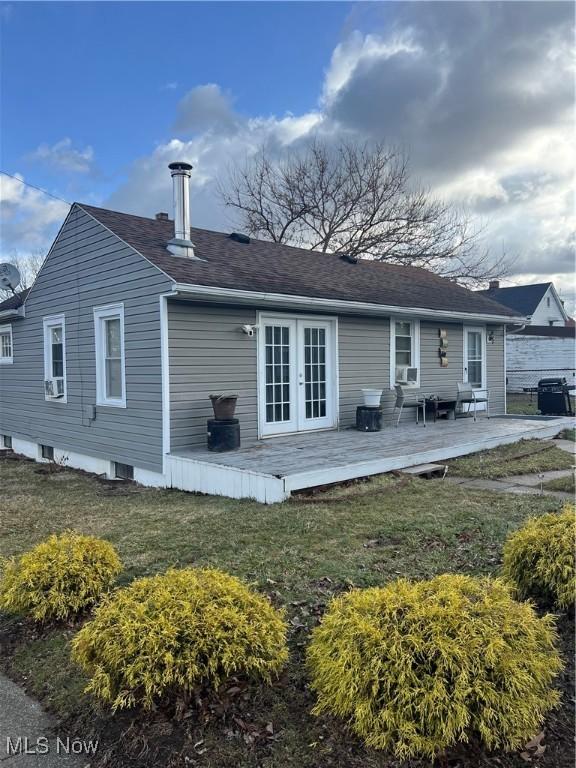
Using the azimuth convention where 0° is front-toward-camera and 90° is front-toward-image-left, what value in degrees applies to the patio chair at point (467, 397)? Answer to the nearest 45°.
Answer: approximately 315°

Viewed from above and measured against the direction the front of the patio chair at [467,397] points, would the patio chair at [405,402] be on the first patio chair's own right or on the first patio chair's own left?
on the first patio chair's own right

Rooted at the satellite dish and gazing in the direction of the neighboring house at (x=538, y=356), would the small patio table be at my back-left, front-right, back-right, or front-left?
front-right

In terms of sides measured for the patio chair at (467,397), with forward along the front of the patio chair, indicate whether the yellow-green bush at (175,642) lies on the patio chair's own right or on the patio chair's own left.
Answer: on the patio chair's own right

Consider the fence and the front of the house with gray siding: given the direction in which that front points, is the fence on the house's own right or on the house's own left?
on the house's own left

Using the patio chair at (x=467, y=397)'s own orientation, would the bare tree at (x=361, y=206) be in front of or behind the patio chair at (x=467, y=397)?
behind

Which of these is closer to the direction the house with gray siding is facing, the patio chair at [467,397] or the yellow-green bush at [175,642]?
the yellow-green bush

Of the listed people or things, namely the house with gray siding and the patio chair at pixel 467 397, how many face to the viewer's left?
0

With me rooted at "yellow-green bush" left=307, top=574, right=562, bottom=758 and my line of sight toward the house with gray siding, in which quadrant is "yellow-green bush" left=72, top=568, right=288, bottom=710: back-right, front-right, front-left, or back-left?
front-left

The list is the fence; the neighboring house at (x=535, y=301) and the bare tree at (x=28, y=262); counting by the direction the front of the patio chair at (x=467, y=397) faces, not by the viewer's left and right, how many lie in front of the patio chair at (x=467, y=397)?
0

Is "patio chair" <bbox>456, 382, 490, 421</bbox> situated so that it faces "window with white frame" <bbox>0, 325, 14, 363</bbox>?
no

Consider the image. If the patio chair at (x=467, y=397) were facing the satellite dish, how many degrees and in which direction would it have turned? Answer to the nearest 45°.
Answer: approximately 90° to its right

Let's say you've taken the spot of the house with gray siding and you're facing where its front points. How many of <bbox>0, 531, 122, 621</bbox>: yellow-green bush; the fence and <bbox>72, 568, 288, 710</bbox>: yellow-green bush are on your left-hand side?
1

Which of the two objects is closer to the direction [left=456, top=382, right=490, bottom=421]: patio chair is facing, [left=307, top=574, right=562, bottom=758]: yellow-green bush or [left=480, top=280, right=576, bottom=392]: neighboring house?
the yellow-green bush

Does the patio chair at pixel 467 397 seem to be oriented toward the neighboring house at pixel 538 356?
no
